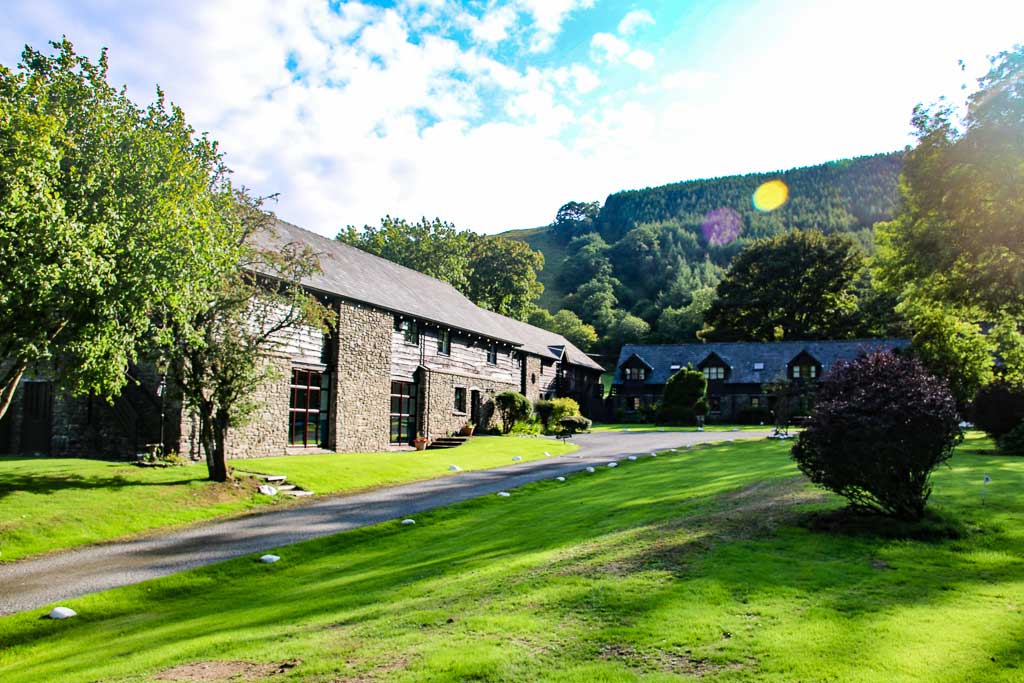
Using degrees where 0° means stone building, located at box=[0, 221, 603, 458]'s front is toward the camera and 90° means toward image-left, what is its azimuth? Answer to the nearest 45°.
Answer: approximately 315°

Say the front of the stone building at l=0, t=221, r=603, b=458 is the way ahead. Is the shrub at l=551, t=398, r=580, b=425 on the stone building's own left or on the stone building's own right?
on the stone building's own left

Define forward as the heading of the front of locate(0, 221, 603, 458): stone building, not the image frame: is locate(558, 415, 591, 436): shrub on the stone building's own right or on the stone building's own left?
on the stone building's own left

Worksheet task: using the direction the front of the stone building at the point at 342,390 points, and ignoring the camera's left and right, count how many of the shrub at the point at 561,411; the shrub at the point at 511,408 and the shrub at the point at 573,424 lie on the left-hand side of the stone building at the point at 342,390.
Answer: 3

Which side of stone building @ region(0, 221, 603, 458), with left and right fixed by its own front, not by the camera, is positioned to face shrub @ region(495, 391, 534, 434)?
left

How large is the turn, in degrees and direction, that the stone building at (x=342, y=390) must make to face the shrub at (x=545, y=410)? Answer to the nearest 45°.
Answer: approximately 90° to its left

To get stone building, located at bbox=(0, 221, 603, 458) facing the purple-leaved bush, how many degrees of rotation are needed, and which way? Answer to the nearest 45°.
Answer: approximately 45° to its right

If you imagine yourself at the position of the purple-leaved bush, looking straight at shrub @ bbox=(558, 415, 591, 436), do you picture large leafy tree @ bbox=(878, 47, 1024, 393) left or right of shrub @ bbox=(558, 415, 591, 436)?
right
